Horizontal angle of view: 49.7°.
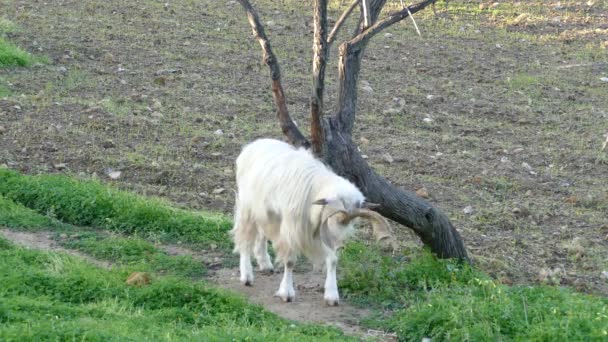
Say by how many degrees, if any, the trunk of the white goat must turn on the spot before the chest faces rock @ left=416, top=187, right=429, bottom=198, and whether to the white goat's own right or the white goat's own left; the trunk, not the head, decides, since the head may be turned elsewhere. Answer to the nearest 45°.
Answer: approximately 90° to the white goat's own left

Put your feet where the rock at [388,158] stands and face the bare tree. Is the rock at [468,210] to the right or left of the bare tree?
left

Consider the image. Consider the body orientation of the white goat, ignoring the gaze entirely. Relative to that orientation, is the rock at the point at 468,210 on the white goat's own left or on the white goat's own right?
on the white goat's own left

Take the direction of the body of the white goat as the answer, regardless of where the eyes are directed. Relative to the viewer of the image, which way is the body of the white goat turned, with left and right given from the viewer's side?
facing the viewer and to the right of the viewer

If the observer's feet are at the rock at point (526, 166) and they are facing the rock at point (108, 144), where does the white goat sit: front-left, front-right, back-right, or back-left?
front-left

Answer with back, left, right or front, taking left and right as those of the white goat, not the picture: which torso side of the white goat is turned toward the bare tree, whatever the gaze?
left

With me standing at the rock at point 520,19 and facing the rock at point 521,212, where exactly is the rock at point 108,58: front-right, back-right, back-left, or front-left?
front-right

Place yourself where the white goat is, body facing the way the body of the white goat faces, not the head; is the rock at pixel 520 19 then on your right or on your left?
on your left

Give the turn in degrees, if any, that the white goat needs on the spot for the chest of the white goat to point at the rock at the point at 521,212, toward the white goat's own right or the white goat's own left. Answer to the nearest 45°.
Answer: approximately 90° to the white goat's own left

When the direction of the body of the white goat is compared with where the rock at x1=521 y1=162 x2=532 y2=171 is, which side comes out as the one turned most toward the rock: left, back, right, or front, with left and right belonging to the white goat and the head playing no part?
left
